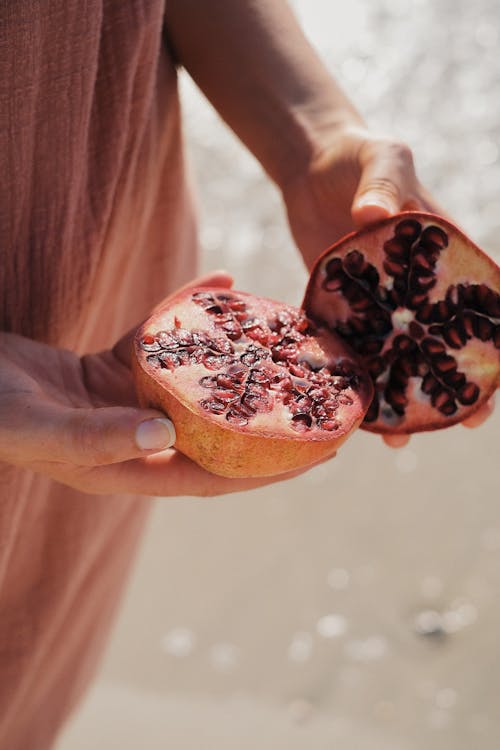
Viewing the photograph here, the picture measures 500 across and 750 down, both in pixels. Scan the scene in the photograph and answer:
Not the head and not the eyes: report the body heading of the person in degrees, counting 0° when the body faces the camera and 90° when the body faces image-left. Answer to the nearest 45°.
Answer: approximately 315°
